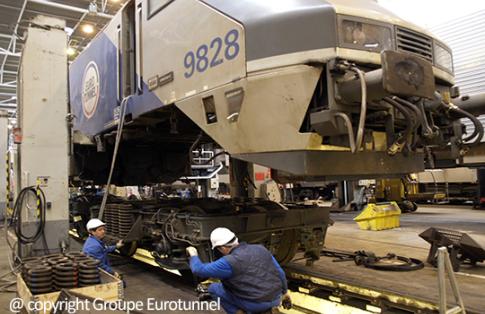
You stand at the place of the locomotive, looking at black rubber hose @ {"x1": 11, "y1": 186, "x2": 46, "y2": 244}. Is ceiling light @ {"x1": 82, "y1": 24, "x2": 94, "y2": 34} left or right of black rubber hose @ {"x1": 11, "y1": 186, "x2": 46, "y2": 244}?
right

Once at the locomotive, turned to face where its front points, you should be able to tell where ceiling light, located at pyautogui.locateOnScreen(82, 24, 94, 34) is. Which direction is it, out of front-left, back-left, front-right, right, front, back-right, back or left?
back

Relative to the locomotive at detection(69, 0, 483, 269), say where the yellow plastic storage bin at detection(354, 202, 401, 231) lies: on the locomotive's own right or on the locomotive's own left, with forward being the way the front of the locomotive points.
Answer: on the locomotive's own left

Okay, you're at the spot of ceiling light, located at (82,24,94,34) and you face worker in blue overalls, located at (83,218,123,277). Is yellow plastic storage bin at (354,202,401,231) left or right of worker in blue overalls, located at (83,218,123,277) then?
left

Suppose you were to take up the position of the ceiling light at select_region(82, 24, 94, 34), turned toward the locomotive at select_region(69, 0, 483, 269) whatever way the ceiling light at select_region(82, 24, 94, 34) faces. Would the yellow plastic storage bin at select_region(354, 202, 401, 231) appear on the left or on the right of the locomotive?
left

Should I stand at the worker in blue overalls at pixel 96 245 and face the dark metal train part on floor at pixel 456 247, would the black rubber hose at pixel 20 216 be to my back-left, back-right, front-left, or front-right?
back-left

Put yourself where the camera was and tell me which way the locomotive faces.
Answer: facing the viewer and to the right of the viewer

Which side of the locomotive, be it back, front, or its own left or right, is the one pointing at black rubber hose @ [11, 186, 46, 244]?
back
